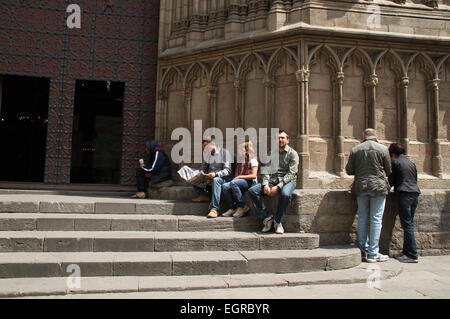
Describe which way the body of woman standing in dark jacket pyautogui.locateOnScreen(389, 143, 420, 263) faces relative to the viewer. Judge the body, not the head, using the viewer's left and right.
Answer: facing away from the viewer and to the left of the viewer

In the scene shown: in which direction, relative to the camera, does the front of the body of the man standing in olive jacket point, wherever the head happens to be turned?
away from the camera

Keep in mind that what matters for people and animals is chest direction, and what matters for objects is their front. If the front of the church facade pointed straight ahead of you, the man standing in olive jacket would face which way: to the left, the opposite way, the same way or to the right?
the opposite way

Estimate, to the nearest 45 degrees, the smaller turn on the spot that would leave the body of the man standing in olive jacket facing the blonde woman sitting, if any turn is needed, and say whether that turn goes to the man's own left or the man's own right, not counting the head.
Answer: approximately 90° to the man's own left

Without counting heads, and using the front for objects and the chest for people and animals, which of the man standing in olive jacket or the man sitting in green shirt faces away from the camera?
the man standing in olive jacket

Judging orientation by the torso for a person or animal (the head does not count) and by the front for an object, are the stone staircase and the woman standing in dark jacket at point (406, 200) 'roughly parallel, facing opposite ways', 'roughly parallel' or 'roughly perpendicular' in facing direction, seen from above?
roughly parallel, facing opposite ways

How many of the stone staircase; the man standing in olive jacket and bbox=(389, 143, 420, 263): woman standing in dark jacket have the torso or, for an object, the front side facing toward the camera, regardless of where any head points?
1

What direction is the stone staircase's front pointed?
toward the camera

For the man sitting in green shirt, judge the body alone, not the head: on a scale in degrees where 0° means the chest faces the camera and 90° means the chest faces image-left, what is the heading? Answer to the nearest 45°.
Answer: approximately 45°
